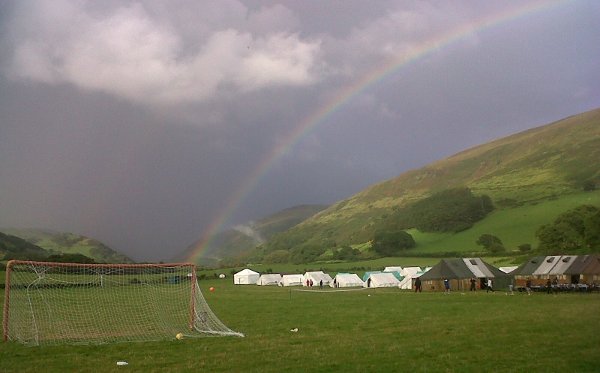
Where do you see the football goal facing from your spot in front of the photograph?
facing away from the viewer and to the left of the viewer
